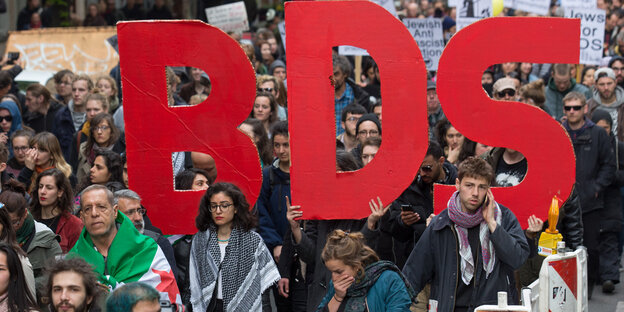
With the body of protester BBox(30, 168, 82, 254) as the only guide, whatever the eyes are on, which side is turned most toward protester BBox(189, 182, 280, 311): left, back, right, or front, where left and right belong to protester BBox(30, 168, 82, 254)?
left

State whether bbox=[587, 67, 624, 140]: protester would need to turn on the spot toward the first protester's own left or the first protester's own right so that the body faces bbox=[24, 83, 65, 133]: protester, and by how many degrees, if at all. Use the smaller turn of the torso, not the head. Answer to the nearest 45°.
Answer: approximately 90° to the first protester's own right

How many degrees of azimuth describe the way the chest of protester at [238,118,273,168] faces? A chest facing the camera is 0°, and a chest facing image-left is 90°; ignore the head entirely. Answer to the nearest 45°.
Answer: approximately 45°

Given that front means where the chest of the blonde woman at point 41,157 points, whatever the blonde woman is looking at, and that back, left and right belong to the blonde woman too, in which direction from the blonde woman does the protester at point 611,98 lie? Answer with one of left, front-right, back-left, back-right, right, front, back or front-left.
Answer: back-left

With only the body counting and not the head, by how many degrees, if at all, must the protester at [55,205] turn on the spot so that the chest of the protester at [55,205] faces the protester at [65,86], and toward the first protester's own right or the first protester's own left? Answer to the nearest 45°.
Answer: approximately 135° to the first protester's own right

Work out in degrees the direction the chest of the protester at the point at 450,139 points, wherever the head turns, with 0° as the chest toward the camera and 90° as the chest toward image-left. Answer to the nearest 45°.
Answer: approximately 315°

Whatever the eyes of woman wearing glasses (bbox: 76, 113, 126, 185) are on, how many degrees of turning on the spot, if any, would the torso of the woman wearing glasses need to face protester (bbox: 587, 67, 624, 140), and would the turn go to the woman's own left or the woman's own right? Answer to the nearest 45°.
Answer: approximately 90° to the woman's own left

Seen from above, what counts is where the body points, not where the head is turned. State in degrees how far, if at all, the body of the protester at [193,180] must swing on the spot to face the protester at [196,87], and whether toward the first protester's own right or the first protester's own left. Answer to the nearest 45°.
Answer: approximately 135° to the first protester's own left
